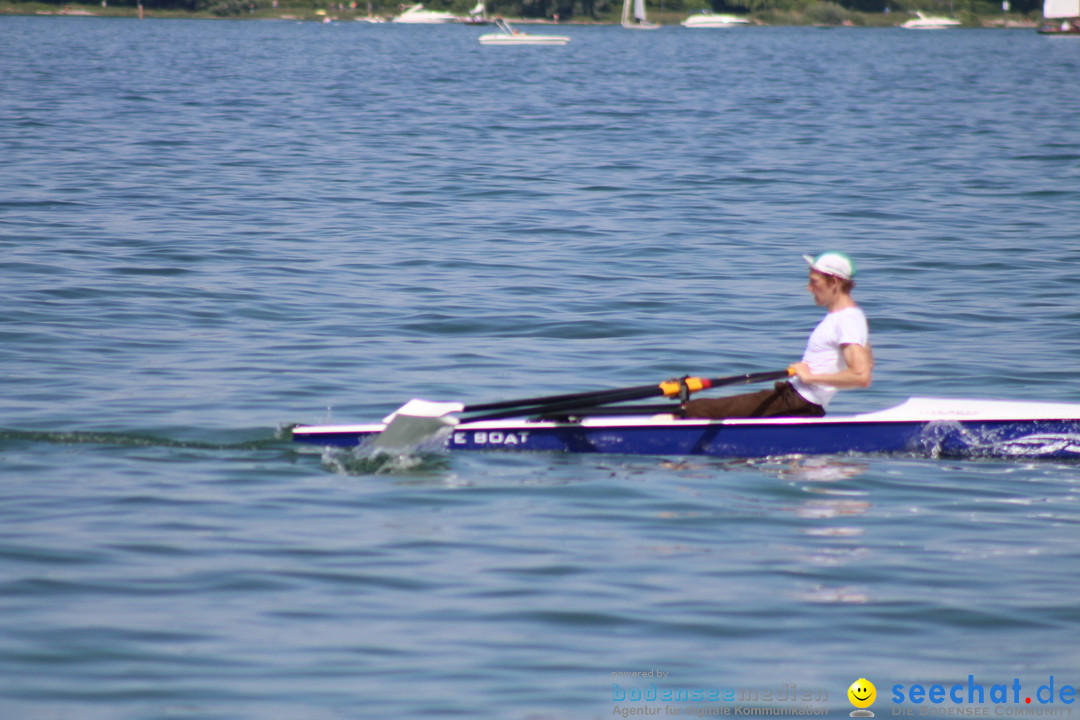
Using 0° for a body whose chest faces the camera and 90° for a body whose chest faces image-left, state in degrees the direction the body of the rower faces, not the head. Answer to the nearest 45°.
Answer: approximately 90°

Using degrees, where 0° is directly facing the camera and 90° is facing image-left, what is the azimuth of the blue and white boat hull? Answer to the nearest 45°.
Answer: approximately 270°

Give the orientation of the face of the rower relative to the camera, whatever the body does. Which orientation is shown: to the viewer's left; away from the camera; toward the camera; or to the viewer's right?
to the viewer's left
